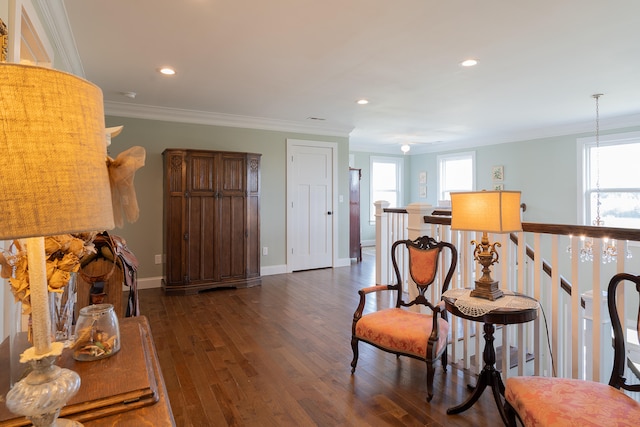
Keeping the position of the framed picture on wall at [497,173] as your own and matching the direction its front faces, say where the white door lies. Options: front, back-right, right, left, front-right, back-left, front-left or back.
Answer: front-right

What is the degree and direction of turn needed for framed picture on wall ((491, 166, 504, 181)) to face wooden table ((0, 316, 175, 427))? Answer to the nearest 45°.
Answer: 0° — it already faces it

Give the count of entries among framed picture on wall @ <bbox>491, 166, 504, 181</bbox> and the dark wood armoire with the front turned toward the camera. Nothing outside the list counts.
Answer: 2

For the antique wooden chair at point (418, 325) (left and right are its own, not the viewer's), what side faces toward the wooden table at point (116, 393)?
front

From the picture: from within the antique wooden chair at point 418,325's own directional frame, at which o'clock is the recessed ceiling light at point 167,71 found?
The recessed ceiling light is roughly at 2 o'clock from the antique wooden chair.

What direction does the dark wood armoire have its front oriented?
toward the camera

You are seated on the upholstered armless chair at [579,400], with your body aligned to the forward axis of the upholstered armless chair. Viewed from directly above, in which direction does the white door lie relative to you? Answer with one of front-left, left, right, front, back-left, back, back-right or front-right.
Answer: right

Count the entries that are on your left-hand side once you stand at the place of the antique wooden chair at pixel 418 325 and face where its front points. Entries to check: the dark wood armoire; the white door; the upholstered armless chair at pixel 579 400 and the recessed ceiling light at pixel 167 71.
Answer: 1

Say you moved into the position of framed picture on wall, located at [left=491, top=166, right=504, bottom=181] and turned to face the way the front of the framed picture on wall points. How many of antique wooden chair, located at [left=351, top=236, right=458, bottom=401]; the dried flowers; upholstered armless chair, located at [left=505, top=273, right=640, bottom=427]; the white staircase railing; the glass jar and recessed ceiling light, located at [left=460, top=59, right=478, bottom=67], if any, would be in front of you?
6

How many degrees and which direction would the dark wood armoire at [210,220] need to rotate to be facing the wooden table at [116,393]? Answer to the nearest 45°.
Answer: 0° — it already faces it

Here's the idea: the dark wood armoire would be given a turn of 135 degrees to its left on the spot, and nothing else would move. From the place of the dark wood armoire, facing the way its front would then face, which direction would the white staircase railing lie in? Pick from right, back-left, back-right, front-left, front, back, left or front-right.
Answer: right

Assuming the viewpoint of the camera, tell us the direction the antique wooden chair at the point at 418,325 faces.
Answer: facing the viewer and to the left of the viewer

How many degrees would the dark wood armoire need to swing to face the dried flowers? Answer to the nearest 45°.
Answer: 0° — it already faces it

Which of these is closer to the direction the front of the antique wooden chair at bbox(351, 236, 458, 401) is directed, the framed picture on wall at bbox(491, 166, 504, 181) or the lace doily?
the lace doily

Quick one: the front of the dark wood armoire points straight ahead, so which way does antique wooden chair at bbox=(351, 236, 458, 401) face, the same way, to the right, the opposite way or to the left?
to the right

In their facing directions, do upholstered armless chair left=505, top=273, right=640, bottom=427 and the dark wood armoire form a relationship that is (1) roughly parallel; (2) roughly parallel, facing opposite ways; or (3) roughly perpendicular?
roughly perpendicular

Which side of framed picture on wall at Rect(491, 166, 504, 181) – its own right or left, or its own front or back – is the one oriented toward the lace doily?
front

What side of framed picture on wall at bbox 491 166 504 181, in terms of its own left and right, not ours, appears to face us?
front

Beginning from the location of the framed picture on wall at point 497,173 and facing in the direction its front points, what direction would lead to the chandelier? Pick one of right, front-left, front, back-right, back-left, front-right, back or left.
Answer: front-left
